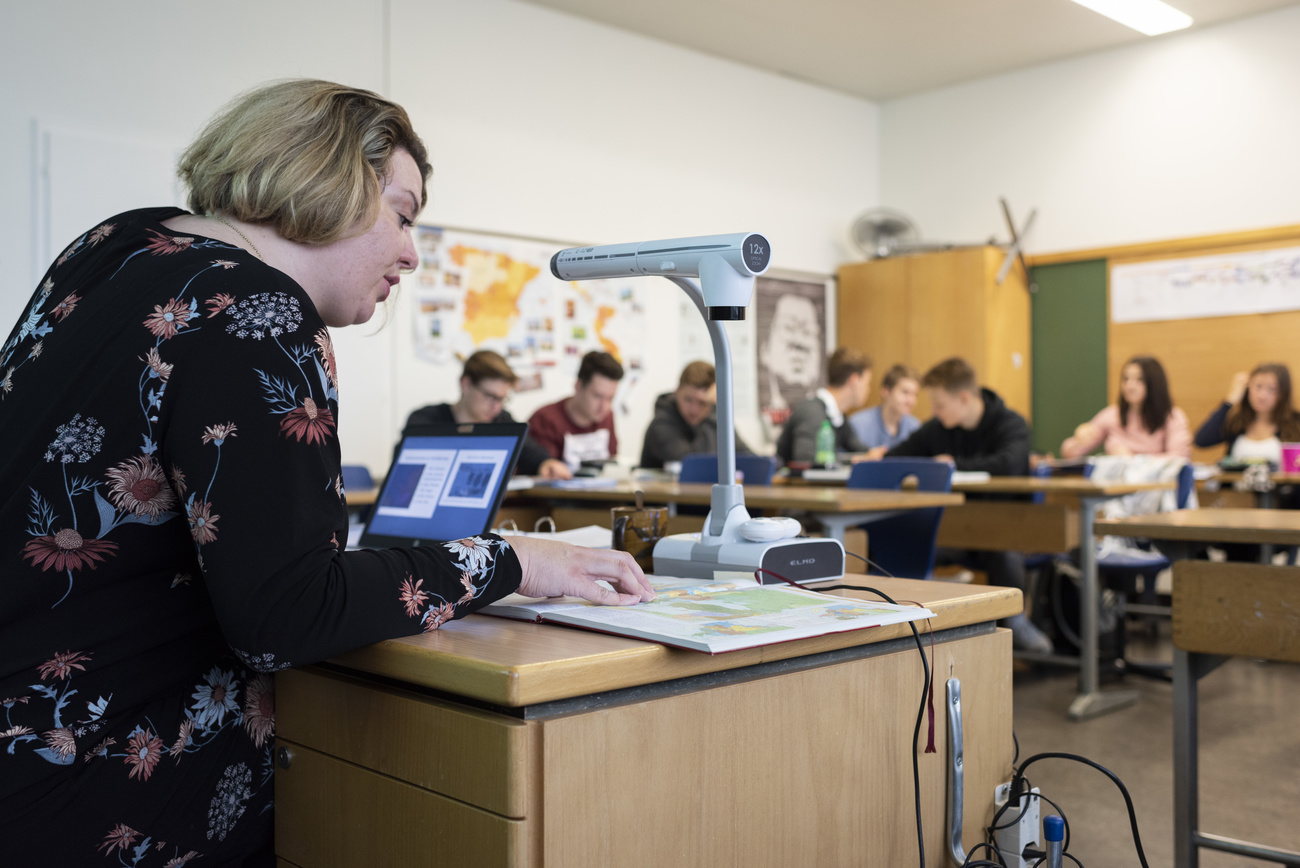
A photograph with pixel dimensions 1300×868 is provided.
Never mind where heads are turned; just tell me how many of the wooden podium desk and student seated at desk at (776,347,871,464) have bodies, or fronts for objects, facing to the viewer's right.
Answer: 1

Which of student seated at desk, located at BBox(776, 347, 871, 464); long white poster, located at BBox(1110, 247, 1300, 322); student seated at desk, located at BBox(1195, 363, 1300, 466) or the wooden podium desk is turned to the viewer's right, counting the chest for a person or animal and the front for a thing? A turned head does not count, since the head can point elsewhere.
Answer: student seated at desk, located at BBox(776, 347, 871, 464)

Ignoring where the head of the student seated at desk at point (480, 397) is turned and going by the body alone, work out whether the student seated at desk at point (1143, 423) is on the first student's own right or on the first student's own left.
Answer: on the first student's own left

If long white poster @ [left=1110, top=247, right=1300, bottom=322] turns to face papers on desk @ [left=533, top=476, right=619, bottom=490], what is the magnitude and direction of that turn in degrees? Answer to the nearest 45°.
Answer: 0° — it already faces it

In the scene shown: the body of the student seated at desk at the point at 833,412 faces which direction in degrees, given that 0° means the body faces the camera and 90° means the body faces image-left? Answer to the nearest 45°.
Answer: approximately 270°

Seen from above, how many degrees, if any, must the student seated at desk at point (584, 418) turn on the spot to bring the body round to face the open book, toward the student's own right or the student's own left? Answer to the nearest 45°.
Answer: approximately 45° to the student's own right

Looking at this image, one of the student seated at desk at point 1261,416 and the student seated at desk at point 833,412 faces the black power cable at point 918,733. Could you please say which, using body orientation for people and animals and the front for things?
the student seated at desk at point 1261,416

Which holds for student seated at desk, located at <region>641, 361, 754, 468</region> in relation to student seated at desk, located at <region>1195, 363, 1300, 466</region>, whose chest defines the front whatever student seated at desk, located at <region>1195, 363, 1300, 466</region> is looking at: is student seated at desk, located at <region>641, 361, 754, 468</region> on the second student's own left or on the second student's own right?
on the second student's own right

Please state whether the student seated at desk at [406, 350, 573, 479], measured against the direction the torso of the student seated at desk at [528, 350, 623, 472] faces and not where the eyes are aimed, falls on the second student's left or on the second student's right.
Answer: on the second student's right

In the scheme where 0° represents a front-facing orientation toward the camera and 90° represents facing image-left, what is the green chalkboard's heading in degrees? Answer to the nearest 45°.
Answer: approximately 45°

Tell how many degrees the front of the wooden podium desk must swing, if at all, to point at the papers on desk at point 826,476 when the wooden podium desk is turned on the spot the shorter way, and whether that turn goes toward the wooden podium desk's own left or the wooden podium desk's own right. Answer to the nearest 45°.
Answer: approximately 135° to the wooden podium desk's own right
